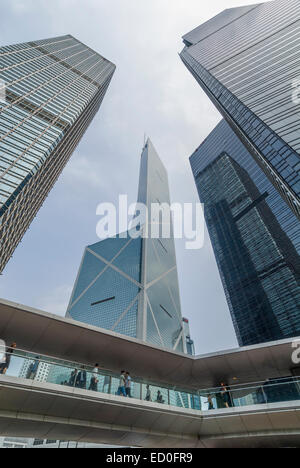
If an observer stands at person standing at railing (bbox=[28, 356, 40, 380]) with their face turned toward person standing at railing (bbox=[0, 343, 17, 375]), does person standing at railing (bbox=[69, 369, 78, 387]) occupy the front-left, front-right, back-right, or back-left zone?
back-left
